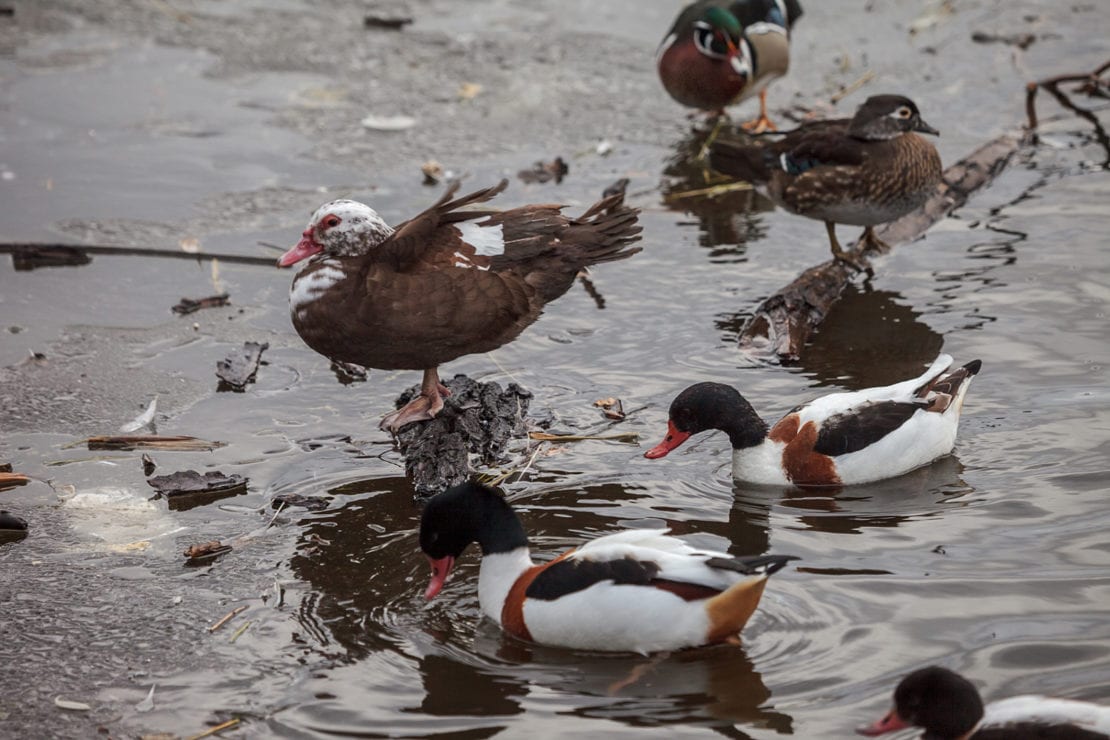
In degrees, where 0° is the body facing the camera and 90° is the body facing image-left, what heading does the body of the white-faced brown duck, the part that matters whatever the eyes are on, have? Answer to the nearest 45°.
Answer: approximately 90°

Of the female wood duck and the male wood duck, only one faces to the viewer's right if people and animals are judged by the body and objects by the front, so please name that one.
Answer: the female wood duck

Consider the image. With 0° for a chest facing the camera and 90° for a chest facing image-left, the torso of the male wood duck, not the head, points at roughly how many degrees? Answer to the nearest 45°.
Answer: approximately 45°

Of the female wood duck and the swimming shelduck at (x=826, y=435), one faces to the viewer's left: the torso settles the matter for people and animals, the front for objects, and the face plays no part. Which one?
the swimming shelduck

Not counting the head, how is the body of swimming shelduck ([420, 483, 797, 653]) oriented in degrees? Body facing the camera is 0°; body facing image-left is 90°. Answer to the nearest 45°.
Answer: approximately 90°

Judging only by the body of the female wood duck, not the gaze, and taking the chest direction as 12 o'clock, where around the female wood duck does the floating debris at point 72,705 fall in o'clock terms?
The floating debris is roughly at 4 o'clock from the female wood duck.

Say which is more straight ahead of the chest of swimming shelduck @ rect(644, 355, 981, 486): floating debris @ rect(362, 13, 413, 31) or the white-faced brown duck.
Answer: the white-faced brown duck

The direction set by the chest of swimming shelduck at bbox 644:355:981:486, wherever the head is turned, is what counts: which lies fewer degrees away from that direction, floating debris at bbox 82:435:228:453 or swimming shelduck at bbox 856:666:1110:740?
the floating debris

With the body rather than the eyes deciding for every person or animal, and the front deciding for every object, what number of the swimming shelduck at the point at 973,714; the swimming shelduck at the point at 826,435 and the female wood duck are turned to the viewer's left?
2

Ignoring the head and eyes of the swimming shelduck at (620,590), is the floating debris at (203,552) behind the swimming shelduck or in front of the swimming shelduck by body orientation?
in front

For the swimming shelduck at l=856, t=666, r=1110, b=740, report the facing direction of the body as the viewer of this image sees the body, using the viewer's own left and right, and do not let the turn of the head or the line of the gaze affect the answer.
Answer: facing to the left of the viewer

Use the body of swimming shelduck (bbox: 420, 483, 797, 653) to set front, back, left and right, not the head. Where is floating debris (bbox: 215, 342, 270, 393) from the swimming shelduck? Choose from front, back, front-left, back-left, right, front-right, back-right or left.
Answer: front-right

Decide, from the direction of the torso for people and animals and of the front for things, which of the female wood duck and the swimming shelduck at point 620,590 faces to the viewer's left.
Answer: the swimming shelduck

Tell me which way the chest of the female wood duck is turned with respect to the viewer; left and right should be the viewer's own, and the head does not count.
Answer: facing to the right of the viewer

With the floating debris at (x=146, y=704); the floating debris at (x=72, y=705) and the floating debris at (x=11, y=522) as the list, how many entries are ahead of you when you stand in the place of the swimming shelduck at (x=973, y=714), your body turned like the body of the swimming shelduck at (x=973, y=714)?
3

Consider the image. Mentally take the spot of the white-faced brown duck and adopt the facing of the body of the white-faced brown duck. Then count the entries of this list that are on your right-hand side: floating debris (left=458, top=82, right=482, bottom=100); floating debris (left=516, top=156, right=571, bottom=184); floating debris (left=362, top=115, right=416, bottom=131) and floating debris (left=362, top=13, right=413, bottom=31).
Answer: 4

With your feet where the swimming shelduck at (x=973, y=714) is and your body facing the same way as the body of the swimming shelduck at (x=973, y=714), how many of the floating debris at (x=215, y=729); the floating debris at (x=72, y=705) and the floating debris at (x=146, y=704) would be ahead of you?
3

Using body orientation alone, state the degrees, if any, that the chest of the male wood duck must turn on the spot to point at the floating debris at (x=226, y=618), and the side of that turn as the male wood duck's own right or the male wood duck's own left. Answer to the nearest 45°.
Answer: approximately 45° to the male wood duck's own left

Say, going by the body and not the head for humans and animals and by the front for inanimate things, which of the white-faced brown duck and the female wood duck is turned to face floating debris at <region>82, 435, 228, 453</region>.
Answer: the white-faced brown duck

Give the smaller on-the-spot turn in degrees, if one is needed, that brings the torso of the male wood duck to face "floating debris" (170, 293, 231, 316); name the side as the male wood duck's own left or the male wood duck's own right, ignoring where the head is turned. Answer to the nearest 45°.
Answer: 0° — it already faces it
